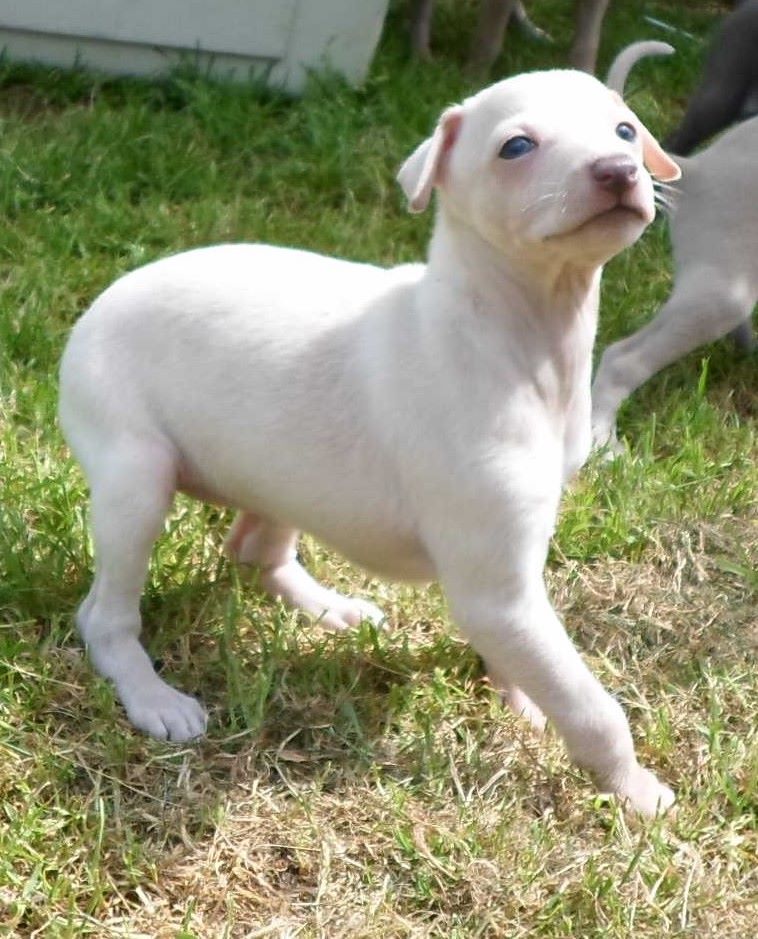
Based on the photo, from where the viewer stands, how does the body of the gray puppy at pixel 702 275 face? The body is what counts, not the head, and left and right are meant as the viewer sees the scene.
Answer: facing to the right of the viewer

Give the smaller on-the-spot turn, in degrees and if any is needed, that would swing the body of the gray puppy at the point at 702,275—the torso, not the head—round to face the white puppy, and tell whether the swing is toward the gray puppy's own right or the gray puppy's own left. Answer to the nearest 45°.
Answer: approximately 90° to the gray puppy's own right
